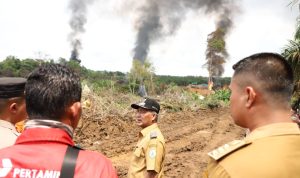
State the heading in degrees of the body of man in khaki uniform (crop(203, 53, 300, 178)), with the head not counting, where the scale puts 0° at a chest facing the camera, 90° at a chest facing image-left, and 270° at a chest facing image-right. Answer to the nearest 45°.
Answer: approximately 135°

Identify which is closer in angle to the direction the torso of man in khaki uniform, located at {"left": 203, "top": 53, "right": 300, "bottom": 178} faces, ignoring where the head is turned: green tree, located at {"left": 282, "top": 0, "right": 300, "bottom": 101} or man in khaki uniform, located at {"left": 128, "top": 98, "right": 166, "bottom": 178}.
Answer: the man in khaki uniform

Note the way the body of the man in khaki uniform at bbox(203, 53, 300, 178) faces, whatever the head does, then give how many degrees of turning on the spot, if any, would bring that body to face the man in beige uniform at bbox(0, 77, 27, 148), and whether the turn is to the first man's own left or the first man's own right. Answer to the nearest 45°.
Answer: approximately 45° to the first man's own left

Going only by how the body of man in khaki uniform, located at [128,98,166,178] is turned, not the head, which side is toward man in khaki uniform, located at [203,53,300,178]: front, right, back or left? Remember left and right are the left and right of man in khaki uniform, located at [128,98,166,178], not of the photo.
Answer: left

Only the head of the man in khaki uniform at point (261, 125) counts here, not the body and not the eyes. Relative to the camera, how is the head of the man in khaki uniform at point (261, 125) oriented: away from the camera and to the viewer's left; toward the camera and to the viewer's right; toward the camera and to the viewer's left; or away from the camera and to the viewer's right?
away from the camera and to the viewer's left

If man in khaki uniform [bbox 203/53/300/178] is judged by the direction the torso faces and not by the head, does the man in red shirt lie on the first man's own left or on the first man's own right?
on the first man's own left
